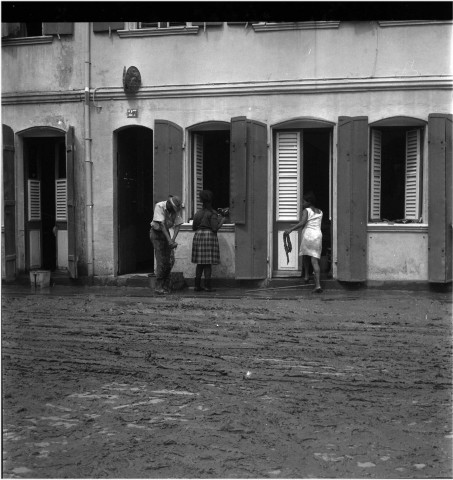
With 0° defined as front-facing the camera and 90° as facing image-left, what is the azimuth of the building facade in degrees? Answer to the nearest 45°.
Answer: approximately 0°

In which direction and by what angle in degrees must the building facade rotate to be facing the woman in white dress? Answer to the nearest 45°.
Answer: approximately 45° to its left

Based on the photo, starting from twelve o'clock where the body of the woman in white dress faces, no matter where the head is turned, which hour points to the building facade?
The building facade is roughly at 12 o'clock from the woman in white dress.

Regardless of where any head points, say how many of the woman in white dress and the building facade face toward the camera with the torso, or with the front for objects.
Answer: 1

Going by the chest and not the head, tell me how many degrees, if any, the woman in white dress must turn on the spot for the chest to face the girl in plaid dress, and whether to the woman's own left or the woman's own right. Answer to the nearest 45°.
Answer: approximately 45° to the woman's own left

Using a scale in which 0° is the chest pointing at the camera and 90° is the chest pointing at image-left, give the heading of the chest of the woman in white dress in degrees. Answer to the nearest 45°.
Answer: approximately 135°
